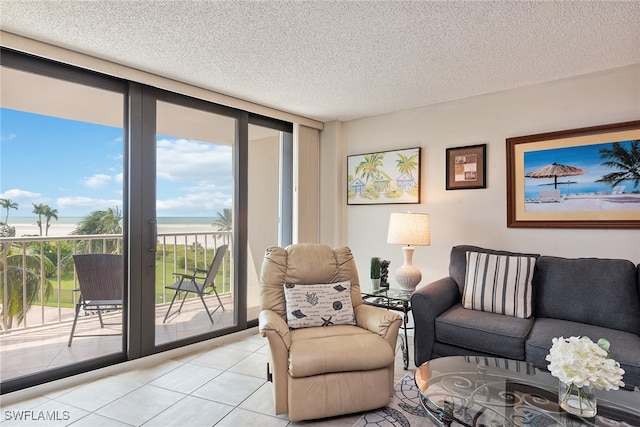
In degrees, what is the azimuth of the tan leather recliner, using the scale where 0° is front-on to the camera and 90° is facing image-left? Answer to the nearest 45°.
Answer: approximately 315°

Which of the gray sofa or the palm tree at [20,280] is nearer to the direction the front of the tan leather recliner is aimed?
the gray sofa

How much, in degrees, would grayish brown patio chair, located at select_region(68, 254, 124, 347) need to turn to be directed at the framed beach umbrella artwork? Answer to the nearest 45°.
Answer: approximately 90° to its right

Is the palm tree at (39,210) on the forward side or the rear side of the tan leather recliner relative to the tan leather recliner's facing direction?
on the rear side

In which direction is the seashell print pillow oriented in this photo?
toward the camera

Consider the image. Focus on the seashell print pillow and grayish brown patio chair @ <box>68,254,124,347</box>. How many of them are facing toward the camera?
1

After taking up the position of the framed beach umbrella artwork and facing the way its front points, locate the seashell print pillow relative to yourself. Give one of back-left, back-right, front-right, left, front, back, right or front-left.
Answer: front

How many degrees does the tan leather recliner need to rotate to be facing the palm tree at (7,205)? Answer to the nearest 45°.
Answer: approximately 135° to its right

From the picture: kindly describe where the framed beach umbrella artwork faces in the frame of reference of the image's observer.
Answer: facing the viewer and to the left of the viewer

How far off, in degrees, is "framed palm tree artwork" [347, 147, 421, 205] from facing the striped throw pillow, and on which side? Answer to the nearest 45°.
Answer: approximately 90° to its left

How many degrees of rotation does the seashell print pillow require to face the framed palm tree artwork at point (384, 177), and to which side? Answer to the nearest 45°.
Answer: approximately 135° to its left

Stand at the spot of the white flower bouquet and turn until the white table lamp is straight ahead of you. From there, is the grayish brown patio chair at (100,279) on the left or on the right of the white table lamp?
left

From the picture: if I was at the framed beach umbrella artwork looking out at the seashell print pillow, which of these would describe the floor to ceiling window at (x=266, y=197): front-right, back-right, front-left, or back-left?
front-right
